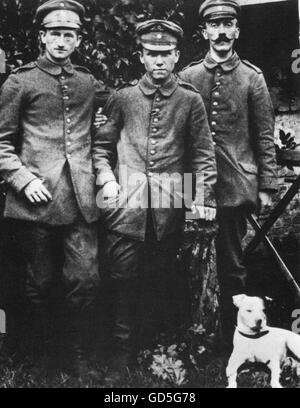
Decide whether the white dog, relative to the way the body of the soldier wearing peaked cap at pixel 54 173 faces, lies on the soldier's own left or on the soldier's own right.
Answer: on the soldier's own left

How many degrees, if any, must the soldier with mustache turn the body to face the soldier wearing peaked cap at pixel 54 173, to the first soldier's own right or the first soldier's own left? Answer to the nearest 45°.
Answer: approximately 90° to the first soldier's own right

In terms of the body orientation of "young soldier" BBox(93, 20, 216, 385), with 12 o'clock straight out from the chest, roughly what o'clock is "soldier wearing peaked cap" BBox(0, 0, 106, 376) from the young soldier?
The soldier wearing peaked cap is roughly at 3 o'clock from the young soldier.

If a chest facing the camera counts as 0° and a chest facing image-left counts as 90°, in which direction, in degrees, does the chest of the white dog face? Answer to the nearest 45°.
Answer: approximately 45°

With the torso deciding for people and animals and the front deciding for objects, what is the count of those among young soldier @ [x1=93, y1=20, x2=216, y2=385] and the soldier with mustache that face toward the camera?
2

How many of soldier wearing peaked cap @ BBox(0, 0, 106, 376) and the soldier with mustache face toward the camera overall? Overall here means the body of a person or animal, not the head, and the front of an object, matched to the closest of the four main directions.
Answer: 2

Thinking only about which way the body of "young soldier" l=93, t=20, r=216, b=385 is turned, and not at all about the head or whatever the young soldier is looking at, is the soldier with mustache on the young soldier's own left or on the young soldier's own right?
on the young soldier's own left

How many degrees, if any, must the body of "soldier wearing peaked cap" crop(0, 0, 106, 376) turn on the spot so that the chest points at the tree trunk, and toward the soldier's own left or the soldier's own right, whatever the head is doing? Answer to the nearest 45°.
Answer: approximately 90° to the soldier's own left
